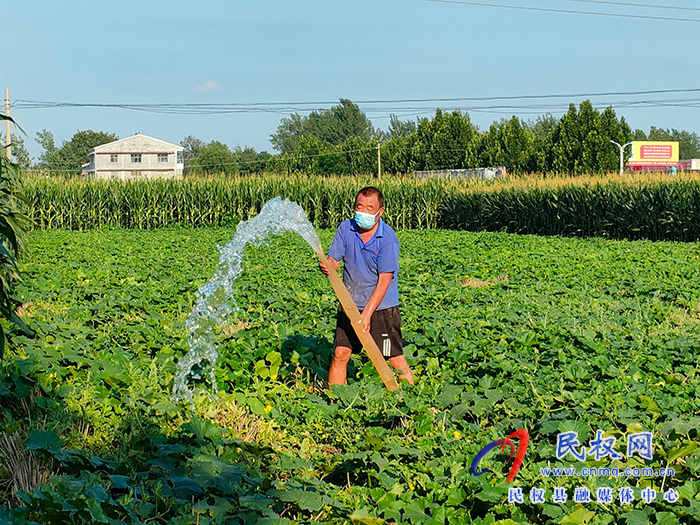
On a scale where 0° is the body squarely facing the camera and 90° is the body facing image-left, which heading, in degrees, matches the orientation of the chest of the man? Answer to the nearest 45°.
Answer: approximately 45°

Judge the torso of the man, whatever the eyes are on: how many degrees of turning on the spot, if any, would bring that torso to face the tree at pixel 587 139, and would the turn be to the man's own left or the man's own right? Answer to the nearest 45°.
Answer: approximately 135° to the man's own right
